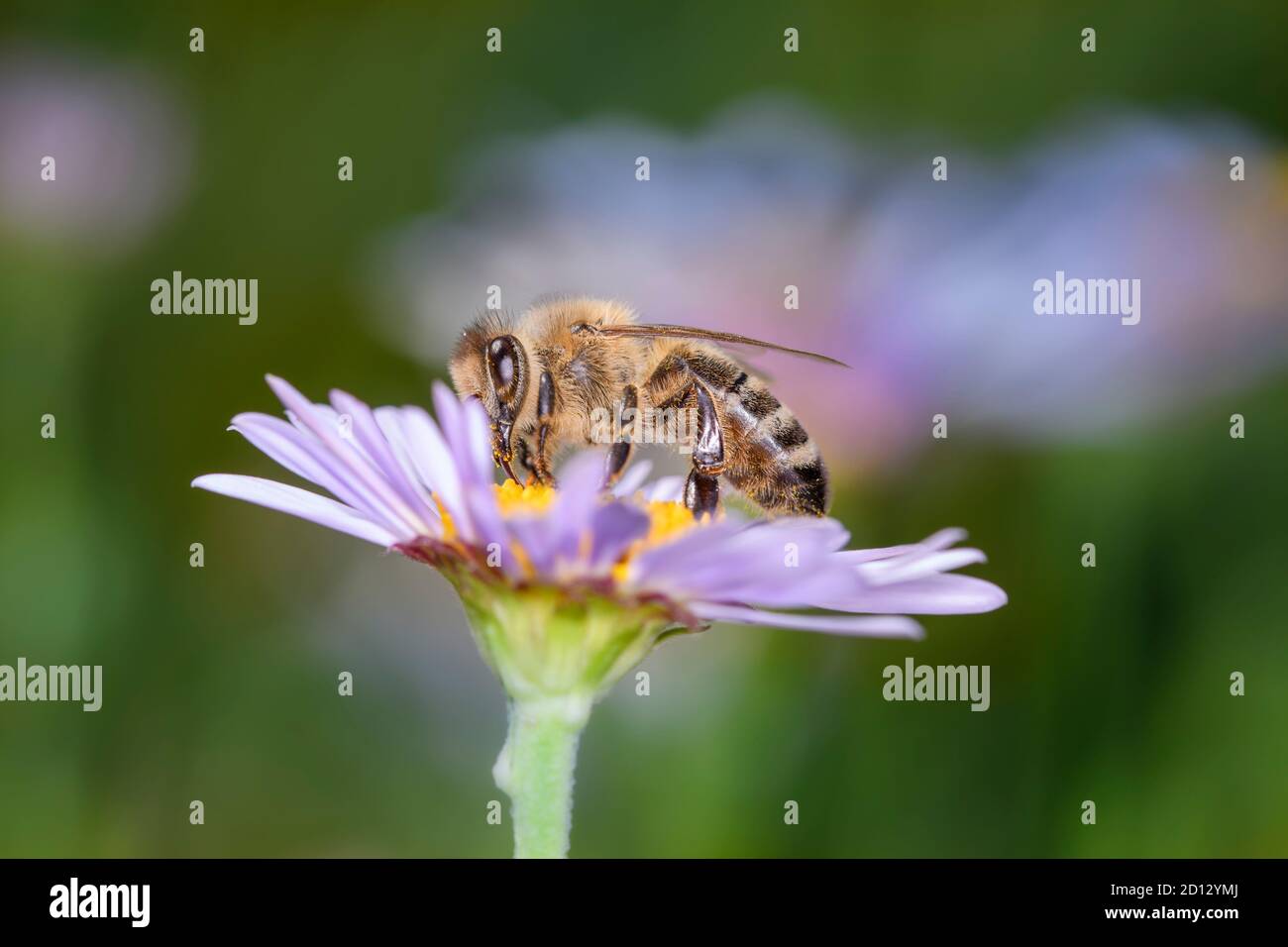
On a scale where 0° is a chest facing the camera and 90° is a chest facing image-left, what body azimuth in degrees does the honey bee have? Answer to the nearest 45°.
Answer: approximately 90°
